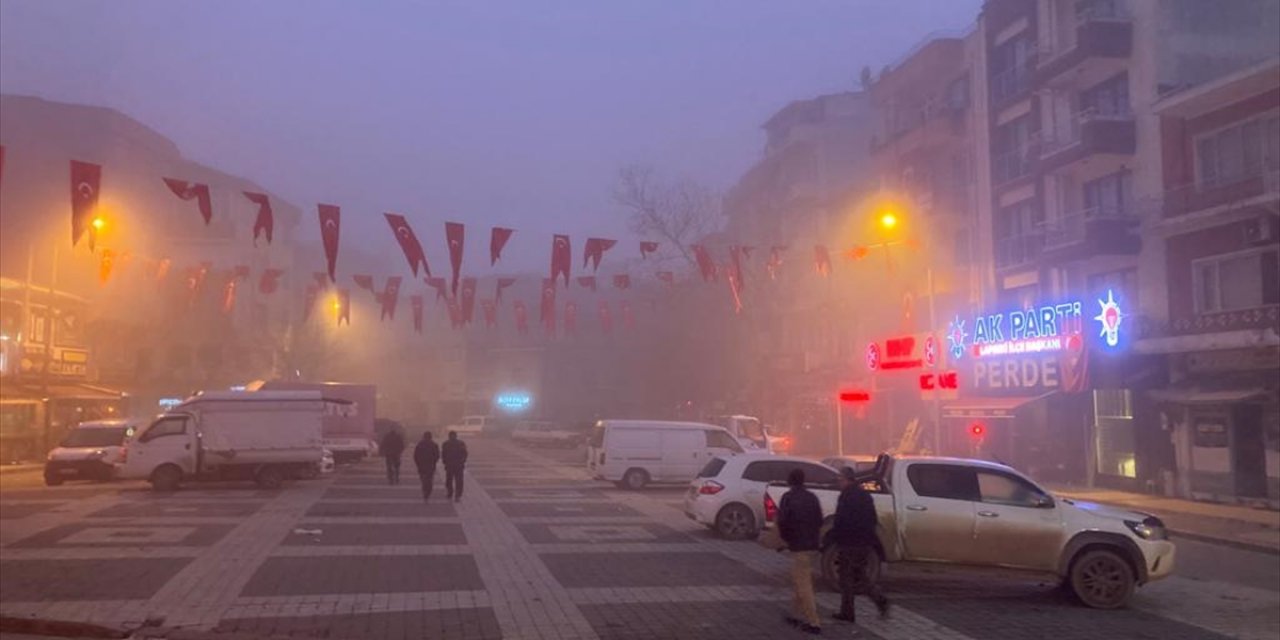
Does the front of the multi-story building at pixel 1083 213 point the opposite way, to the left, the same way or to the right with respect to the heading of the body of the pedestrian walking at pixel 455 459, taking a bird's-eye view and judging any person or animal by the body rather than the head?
to the left

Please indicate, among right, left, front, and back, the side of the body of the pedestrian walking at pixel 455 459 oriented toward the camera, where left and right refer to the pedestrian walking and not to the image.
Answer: back

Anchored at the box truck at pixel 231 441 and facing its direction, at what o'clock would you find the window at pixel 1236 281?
The window is roughly at 7 o'clock from the box truck.

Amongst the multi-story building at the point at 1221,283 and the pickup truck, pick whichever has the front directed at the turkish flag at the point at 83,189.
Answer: the multi-story building

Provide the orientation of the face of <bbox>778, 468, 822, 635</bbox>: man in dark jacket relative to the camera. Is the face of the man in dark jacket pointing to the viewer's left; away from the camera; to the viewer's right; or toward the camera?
away from the camera

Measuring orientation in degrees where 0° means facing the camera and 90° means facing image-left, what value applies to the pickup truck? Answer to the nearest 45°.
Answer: approximately 270°

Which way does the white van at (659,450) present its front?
to the viewer's right

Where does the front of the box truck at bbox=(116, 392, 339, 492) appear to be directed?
to the viewer's left

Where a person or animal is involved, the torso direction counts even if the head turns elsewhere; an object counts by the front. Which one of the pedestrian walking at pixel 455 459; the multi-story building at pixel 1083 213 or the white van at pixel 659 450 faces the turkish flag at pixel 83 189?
the multi-story building

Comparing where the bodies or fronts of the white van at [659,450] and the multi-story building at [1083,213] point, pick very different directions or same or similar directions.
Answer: very different directions

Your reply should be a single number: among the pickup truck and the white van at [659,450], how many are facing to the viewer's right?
2
